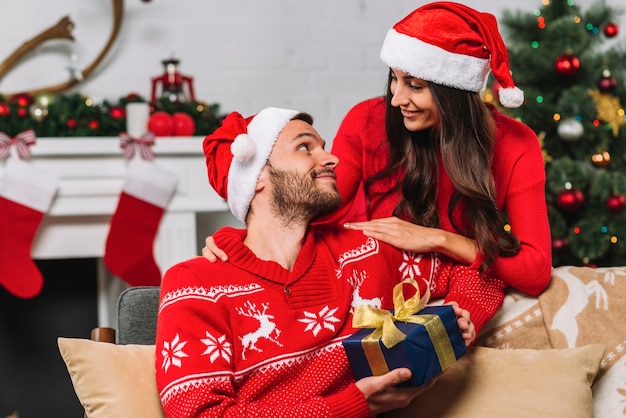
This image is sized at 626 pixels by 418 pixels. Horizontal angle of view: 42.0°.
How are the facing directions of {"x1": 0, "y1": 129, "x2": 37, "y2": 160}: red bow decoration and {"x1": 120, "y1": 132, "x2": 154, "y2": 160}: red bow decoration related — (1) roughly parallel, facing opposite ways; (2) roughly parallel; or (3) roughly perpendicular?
roughly parallel

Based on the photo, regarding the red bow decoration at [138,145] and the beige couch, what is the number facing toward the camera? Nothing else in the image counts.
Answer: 2

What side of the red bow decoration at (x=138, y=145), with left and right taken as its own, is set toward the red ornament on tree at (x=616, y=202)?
left

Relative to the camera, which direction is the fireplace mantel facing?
toward the camera

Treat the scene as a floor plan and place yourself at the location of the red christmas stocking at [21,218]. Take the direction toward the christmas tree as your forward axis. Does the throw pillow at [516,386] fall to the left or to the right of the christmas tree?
right

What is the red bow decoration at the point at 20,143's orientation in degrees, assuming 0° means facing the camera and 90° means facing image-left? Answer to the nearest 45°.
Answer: approximately 0°

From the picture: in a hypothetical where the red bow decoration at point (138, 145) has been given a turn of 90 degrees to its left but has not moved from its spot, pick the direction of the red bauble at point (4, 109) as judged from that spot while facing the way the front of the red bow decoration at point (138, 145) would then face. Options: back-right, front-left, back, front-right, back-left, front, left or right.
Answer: back

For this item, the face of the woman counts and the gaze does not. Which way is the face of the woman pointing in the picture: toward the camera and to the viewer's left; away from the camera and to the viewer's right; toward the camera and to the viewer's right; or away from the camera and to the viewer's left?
toward the camera and to the viewer's left

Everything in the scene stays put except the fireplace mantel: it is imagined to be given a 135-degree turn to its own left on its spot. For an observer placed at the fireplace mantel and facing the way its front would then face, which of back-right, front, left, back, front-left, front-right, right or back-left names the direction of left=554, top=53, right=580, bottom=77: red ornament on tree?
front-right

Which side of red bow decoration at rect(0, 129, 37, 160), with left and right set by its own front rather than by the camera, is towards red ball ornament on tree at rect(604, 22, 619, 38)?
left

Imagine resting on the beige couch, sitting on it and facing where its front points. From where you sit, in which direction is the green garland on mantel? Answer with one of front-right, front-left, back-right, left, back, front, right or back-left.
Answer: back-right

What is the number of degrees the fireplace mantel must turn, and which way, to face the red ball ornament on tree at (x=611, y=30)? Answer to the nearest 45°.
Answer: approximately 90° to its left

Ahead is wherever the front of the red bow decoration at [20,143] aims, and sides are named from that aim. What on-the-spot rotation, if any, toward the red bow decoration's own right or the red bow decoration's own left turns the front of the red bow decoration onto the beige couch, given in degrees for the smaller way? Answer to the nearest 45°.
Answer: approximately 45° to the red bow decoration's own left

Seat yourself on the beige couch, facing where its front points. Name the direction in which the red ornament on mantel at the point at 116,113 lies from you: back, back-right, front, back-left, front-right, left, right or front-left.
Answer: back-right

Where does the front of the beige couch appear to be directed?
toward the camera

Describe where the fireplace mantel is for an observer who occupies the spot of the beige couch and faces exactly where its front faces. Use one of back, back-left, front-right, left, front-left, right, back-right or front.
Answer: back-right
